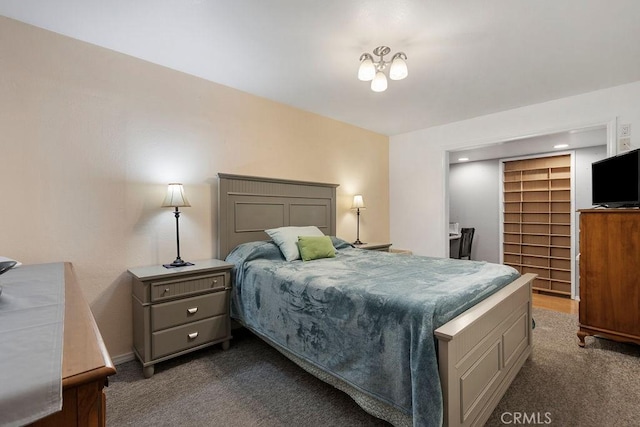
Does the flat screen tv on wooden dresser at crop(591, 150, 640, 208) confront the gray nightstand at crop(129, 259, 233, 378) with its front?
yes

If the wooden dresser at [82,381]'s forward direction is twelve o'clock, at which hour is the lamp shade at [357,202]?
The lamp shade is roughly at 11 o'clock from the wooden dresser.

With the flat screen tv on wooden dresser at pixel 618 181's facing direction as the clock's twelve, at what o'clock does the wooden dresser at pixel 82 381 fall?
The wooden dresser is roughly at 11 o'clock from the flat screen tv on wooden dresser.

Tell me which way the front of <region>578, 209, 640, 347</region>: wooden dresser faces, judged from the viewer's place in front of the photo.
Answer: facing to the left of the viewer

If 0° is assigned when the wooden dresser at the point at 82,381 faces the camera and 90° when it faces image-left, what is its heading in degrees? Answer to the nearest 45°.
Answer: approximately 270°

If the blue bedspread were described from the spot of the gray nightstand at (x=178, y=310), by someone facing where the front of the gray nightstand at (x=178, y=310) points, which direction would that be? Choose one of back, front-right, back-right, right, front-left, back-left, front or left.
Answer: front

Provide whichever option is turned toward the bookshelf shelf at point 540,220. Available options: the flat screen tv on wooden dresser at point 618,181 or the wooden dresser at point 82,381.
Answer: the wooden dresser

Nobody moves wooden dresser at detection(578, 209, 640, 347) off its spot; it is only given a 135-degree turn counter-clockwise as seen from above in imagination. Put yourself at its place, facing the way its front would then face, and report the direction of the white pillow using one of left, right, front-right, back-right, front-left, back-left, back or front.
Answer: right

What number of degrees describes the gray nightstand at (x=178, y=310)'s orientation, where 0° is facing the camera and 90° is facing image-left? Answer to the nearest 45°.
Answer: approximately 315°

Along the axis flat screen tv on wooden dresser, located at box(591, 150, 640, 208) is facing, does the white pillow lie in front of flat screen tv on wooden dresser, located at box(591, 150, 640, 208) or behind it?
in front

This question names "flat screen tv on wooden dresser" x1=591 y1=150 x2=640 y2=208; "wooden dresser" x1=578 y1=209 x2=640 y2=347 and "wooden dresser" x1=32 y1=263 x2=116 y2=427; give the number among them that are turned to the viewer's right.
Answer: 1

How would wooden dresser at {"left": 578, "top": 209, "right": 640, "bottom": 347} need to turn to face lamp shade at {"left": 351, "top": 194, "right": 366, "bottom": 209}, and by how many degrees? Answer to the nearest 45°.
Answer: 0° — it already faces it

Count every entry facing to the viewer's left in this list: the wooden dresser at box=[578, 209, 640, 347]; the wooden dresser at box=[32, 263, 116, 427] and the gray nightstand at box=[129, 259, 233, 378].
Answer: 1

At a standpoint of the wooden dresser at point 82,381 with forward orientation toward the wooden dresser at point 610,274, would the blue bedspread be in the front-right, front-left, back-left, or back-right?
front-left

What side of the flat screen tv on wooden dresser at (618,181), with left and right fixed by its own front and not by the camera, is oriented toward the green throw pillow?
front
